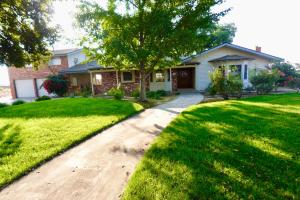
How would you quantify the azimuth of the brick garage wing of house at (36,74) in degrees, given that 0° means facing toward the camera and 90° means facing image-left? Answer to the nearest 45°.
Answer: approximately 0°

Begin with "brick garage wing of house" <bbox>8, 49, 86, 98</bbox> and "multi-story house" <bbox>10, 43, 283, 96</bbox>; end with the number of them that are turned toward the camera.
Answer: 2

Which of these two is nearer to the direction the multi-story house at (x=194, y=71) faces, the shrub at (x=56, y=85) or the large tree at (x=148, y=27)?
the large tree

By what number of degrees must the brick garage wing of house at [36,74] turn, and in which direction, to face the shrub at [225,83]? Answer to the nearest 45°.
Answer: approximately 45° to its left

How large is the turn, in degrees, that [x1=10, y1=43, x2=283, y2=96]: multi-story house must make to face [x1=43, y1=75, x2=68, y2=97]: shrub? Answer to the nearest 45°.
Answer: approximately 90° to its right

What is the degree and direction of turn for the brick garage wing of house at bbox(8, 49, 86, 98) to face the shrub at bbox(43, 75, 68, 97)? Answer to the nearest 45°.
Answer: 0° — it already faces it

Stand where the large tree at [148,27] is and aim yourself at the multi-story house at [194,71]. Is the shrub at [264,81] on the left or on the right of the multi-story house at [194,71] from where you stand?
right
